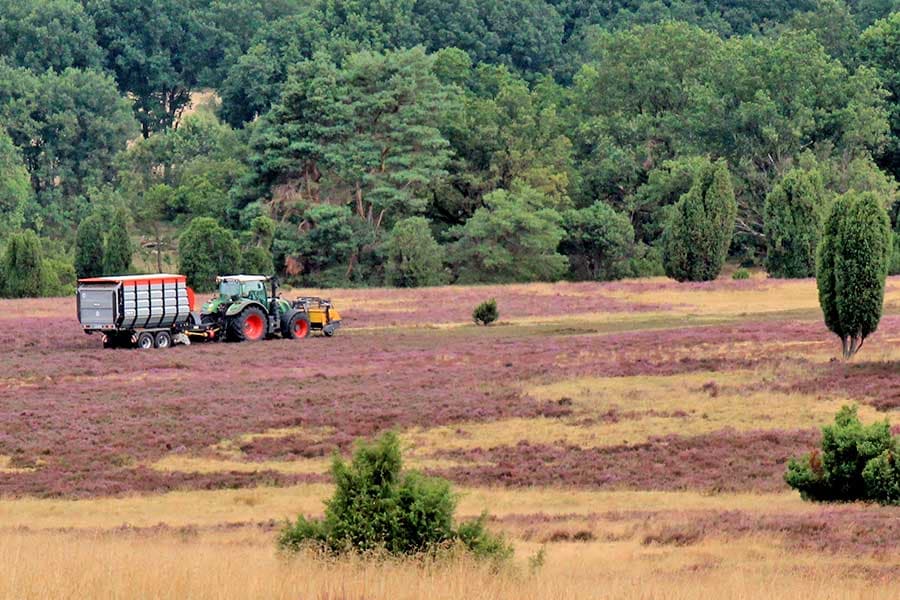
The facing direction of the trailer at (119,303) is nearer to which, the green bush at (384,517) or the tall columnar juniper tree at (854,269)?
the tall columnar juniper tree

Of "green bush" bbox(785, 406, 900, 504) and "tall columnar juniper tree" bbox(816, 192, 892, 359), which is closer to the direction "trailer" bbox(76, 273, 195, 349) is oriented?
the tall columnar juniper tree

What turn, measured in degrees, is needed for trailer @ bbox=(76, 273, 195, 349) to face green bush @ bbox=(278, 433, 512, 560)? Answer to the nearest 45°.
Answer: approximately 135° to its right

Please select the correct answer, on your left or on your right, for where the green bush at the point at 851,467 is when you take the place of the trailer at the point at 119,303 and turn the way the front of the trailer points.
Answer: on your right

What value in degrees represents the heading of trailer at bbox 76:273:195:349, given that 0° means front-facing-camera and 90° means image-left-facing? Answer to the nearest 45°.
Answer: approximately 225°

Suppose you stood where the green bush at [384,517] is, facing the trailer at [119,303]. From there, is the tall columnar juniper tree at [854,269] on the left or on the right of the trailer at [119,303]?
right

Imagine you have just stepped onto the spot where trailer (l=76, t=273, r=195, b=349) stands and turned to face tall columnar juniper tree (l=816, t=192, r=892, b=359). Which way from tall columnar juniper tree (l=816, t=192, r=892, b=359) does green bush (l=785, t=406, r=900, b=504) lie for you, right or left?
right
